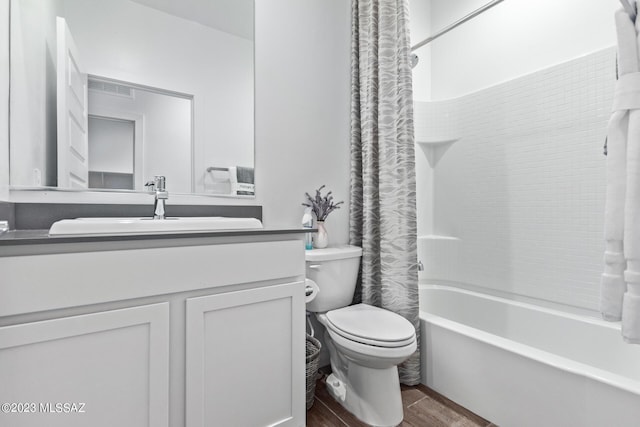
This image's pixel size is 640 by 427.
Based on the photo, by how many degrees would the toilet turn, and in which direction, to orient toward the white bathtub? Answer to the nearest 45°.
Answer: approximately 45° to its left

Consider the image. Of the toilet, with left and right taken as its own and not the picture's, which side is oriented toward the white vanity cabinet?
right

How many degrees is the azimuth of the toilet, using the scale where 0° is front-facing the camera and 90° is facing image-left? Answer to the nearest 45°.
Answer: approximately 315°
